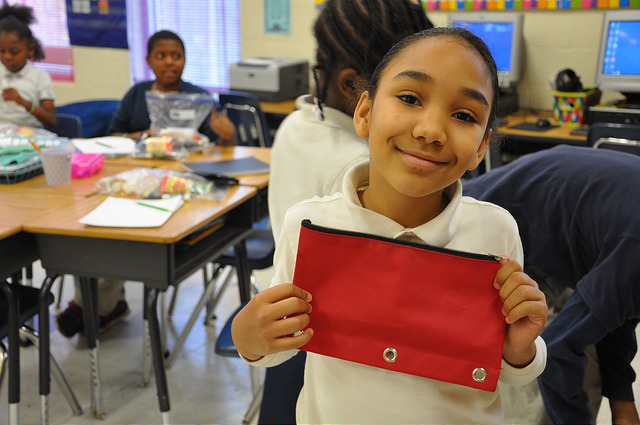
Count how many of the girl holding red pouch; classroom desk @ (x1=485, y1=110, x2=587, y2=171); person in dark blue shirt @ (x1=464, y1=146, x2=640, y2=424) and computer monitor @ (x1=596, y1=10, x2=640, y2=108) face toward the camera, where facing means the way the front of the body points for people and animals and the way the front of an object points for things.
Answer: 3

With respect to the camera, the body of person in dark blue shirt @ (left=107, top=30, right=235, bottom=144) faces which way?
toward the camera

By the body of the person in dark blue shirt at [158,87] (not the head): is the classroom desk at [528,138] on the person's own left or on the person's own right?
on the person's own left

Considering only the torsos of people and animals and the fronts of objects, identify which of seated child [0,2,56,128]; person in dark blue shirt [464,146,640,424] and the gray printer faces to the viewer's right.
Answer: the person in dark blue shirt

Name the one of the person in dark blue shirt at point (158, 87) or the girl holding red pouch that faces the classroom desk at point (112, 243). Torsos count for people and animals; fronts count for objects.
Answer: the person in dark blue shirt

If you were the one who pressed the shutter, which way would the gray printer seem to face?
facing the viewer and to the left of the viewer

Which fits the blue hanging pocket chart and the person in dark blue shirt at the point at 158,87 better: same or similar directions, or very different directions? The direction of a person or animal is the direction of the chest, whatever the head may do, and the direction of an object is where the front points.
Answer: same or similar directions

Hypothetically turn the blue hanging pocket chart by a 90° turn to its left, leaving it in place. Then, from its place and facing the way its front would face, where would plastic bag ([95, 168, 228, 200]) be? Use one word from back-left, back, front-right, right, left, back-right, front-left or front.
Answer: right

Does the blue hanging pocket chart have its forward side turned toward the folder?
yes

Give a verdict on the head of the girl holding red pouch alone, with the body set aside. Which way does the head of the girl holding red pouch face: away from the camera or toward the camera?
toward the camera

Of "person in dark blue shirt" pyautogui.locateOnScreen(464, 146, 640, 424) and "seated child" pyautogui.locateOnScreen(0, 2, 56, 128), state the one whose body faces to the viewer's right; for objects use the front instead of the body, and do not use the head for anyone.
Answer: the person in dark blue shirt

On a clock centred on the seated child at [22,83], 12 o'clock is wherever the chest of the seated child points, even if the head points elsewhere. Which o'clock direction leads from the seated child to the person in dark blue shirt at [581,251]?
The person in dark blue shirt is roughly at 10 o'clock from the seated child.

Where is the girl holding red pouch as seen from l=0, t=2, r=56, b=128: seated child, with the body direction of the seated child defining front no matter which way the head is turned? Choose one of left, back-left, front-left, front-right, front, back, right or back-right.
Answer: front-left

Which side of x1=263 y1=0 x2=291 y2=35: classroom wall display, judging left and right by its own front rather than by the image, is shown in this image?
front
